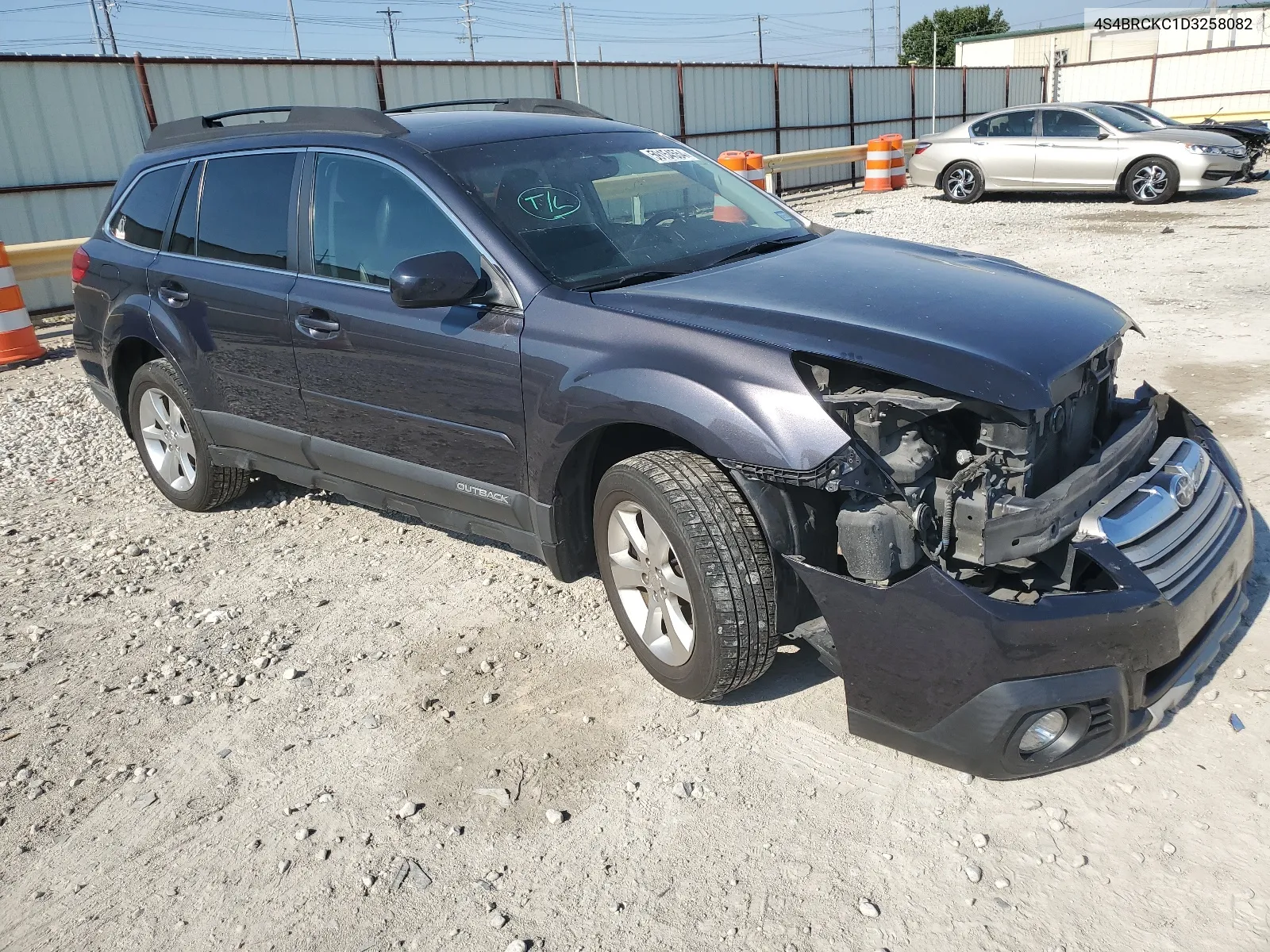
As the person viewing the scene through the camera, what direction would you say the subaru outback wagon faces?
facing the viewer and to the right of the viewer

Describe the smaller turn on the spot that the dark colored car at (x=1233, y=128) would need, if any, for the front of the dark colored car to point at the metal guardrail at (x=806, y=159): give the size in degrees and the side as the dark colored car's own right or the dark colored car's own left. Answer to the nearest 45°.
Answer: approximately 180°

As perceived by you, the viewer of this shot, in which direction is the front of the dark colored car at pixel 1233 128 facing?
facing to the right of the viewer

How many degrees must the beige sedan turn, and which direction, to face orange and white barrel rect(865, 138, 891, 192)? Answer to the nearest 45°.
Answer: approximately 135° to its left

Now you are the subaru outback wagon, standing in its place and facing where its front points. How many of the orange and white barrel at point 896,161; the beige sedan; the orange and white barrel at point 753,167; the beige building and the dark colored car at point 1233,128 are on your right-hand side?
0

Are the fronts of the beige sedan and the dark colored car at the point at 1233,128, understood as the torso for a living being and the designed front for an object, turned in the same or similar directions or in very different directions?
same or similar directions

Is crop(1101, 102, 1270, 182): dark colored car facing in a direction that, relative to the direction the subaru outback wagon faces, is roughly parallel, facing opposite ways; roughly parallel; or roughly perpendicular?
roughly parallel

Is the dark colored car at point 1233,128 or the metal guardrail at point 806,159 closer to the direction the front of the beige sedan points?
the dark colored car

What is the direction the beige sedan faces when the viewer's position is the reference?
facing to the right of the viewer

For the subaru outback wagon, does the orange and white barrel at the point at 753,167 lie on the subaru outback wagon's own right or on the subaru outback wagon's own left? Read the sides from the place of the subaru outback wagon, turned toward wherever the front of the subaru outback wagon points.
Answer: on the subaru outback wagon's own left

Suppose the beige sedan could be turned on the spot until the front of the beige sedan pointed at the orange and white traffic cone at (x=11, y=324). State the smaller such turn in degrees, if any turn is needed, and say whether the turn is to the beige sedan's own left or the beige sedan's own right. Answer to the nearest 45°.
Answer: approximately 135° to the beige sedan's own right

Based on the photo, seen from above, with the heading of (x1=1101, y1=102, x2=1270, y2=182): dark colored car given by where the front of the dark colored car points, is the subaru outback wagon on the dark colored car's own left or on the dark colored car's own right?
on the dark colored car's own right

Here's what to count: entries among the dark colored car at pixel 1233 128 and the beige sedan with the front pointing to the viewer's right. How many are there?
2

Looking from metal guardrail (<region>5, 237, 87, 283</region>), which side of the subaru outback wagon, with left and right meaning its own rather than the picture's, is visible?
back

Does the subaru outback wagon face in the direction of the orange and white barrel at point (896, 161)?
no

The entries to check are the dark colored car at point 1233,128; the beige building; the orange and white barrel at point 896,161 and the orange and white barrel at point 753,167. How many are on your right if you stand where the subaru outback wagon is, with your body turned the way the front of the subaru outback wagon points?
0

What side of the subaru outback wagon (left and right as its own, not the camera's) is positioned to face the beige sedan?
left

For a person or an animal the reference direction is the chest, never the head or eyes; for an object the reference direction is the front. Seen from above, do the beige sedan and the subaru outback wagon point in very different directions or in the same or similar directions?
same or similar directions

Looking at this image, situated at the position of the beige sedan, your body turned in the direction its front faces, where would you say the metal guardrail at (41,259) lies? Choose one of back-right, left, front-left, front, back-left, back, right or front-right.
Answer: back-right
